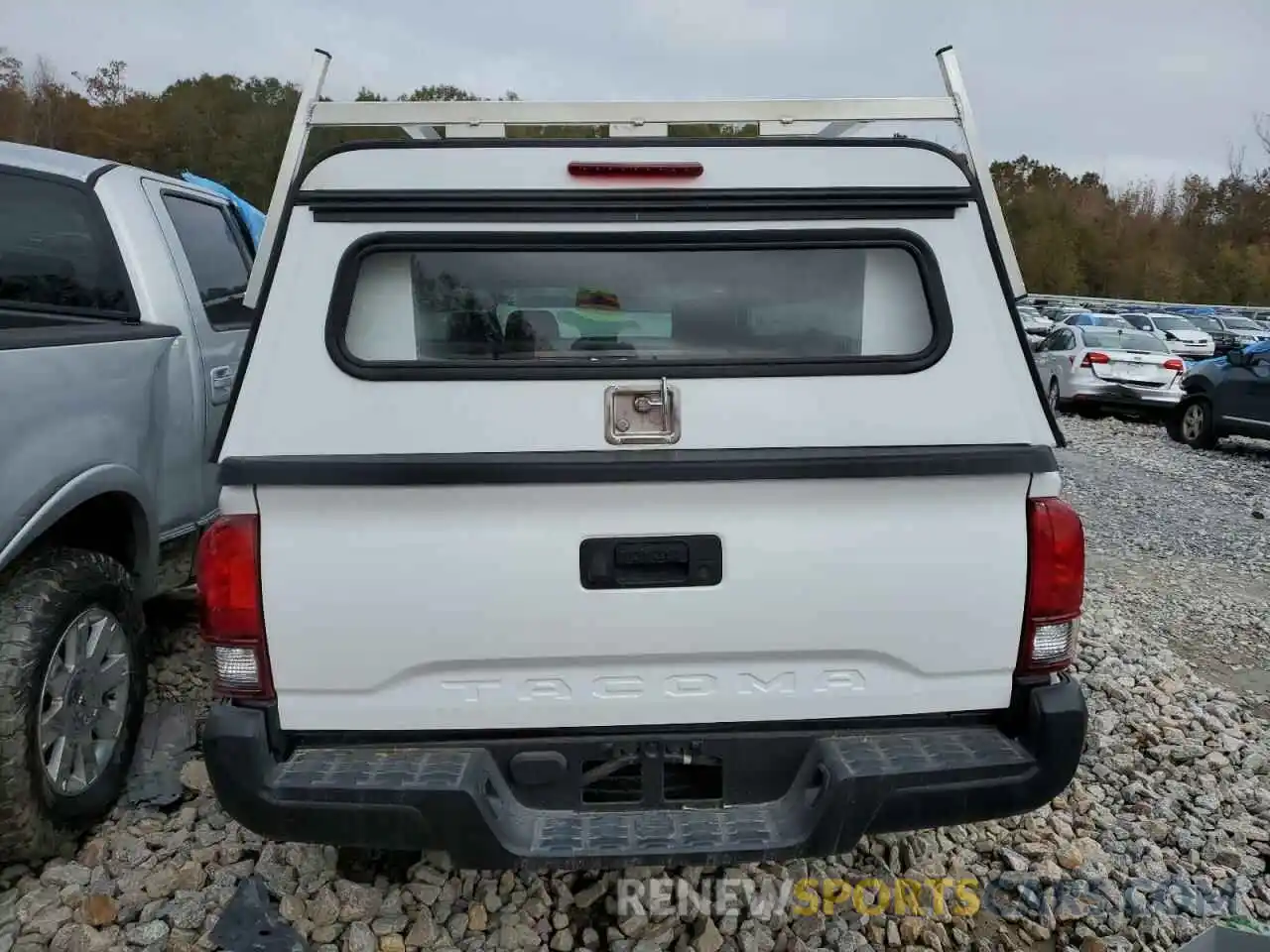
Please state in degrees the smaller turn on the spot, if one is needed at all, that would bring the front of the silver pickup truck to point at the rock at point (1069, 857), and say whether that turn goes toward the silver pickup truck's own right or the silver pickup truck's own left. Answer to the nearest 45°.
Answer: approximately 90° to the silver pickup truck's own right

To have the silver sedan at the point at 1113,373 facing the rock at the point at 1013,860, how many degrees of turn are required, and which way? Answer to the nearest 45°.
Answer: approximately 135° to its left

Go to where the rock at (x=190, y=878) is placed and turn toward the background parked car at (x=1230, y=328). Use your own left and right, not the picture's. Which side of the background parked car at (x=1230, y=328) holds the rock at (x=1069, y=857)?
right

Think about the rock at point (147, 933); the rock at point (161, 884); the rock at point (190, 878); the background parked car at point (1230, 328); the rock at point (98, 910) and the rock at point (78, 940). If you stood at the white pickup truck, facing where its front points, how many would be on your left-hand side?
5

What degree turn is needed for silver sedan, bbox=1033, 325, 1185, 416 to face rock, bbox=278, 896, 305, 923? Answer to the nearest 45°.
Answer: approximately 135° to its left

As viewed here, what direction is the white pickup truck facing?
away from the camera

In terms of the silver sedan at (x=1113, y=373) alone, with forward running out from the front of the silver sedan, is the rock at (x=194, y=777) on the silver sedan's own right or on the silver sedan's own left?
on the silver sedan's own left
